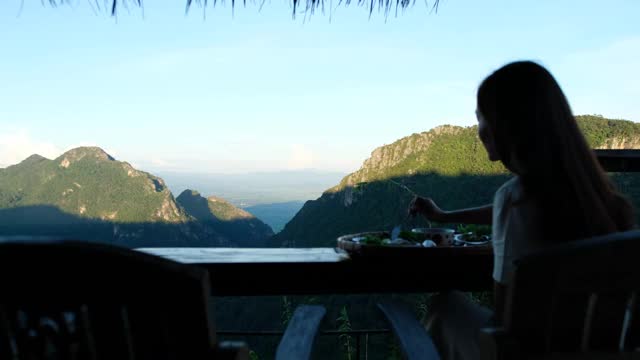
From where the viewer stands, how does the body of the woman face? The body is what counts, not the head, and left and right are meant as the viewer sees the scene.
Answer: facing away from the viewer and to the left of the viewer

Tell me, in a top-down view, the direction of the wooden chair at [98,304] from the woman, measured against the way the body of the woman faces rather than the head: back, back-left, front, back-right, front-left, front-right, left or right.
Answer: left

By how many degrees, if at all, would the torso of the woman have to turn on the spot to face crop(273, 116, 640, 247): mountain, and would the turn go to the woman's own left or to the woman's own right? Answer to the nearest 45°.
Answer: approximately 45° to the woman's own right

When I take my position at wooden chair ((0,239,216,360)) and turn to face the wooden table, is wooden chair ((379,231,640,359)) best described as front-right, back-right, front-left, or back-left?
front-right
